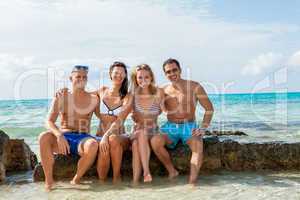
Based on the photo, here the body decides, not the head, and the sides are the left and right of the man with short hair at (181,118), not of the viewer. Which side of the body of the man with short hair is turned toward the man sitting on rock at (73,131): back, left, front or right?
right

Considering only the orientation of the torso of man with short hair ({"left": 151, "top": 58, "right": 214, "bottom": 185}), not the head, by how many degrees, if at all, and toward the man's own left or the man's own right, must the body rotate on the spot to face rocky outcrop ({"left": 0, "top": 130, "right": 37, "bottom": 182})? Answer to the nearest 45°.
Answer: approximately 90° to the man's own right

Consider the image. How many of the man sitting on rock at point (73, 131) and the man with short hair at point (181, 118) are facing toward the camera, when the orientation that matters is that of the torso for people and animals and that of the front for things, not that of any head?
2

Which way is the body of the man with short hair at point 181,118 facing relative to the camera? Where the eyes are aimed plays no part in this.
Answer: toward the camera

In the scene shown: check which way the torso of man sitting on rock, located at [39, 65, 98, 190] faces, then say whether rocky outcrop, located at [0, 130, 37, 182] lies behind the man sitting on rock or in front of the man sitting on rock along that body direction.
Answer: behind

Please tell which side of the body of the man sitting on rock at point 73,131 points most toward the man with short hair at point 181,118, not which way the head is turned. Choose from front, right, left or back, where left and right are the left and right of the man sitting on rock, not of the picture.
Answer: left

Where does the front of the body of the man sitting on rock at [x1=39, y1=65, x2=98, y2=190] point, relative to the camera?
toward the camera

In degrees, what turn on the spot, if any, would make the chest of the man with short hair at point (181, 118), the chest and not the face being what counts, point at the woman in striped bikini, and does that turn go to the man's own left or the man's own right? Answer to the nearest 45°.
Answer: approximately 90° to the man's own right

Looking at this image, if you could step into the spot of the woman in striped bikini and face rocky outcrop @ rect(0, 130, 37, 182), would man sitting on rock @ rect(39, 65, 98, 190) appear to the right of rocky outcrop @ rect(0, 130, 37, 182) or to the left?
left

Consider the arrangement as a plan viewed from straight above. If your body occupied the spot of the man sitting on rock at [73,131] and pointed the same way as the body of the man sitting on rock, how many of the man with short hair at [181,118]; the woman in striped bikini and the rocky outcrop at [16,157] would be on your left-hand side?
2
